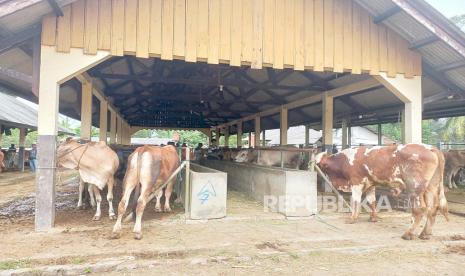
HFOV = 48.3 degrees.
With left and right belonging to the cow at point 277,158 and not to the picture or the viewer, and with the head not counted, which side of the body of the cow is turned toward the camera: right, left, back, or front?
left

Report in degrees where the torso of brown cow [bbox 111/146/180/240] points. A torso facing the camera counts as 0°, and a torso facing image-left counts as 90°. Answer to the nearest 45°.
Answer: approximately 225°

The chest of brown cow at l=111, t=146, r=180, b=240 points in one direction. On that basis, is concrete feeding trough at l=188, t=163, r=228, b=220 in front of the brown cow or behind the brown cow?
in front

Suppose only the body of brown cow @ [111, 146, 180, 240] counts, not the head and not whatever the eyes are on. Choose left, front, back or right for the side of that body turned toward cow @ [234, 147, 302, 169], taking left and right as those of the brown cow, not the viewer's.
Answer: front

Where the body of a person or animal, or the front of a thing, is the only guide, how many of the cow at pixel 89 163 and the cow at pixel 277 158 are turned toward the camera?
0
